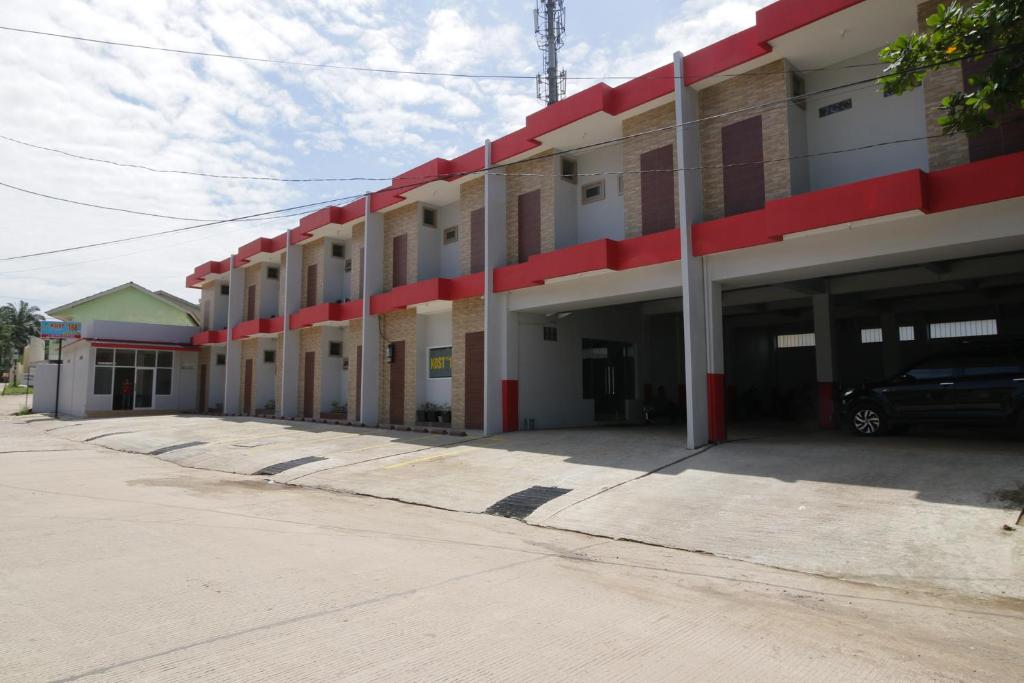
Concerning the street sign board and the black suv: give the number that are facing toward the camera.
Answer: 1

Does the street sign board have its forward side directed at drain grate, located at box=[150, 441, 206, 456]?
yes

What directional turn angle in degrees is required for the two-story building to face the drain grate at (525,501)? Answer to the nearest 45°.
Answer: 0° — it already faces it

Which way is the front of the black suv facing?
to the viewer's left

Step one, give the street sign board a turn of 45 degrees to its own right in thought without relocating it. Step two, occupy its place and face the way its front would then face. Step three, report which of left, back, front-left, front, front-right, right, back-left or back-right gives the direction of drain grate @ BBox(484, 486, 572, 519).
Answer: front-left

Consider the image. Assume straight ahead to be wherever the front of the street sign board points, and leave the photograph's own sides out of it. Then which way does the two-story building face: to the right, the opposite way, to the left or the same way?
to the right

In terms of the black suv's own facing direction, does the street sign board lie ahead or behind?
ahead

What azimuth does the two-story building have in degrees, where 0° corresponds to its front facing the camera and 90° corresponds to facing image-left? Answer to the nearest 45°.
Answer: approximately 45°

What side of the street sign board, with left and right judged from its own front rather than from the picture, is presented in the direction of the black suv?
front

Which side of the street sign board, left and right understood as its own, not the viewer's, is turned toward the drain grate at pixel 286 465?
front

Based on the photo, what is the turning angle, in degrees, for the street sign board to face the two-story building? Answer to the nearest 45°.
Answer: approximately 45° to its left

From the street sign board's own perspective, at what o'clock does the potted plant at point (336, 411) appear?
The potted plant is roughly at 11 o'clock from the street sign board.

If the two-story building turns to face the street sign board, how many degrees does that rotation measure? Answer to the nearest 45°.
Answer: approximately 45° to its right

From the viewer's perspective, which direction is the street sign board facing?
toward the camera
